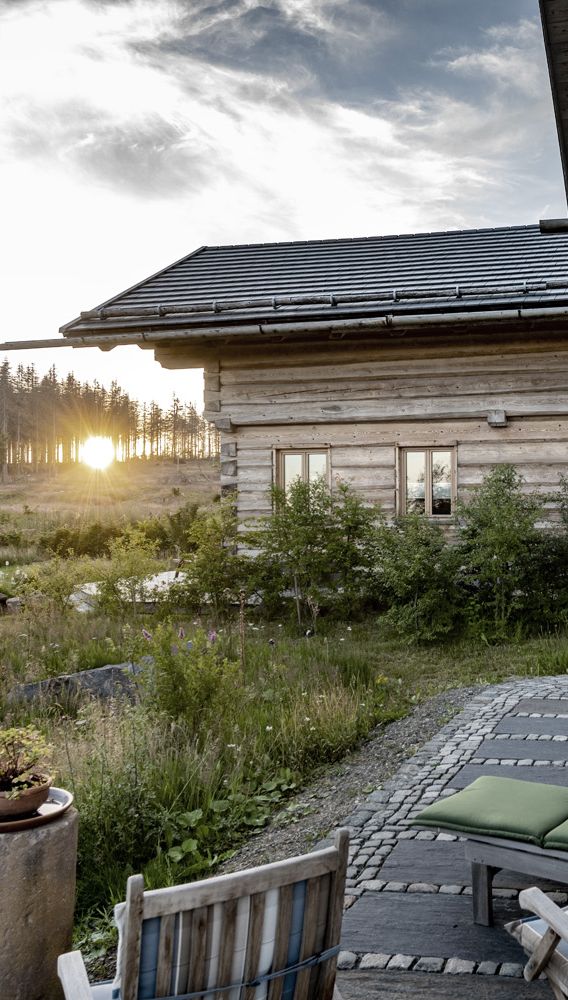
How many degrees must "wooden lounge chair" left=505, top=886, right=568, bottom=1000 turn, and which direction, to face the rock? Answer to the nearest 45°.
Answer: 0° — it already faces it

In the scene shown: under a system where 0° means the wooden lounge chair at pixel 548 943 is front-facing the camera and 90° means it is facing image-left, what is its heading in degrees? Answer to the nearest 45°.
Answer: approximately 135°

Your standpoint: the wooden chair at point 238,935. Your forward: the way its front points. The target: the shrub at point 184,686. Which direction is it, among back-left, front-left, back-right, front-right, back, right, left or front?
front-right

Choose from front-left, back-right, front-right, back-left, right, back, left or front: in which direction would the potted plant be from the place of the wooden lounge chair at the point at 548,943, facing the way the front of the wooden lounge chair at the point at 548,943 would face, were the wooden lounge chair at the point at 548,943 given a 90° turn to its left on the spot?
front-right

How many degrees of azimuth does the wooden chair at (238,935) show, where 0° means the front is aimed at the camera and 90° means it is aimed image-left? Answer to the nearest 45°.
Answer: approximately 135°

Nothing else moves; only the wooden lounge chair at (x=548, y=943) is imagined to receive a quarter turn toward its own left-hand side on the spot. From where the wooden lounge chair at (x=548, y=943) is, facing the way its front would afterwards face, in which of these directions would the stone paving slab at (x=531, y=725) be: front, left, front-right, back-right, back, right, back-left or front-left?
back-right

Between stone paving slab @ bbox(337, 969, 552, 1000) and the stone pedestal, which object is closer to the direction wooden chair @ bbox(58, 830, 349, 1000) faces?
the stone pedestal

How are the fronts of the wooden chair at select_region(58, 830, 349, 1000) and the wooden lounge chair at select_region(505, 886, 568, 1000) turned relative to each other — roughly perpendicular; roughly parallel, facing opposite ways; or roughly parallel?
roughly parallel

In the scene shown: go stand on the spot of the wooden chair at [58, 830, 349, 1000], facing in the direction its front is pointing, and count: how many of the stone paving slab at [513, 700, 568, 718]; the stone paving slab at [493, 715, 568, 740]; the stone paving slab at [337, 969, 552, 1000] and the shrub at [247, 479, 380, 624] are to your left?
0

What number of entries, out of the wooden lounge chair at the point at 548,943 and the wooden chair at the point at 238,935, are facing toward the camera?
0

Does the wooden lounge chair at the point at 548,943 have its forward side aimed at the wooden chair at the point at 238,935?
no

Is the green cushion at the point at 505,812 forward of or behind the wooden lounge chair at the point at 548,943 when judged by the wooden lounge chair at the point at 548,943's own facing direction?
forward

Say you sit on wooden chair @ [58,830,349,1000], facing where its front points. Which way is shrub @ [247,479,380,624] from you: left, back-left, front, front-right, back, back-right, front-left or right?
front-right
